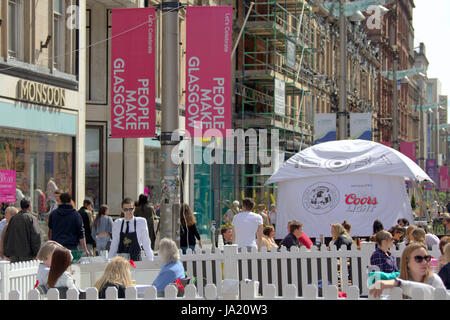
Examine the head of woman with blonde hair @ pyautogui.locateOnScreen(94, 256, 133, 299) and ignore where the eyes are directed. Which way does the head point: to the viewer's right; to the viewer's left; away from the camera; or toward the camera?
away from the camera

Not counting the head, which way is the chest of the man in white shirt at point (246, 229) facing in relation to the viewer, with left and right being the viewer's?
facing away from the viewer

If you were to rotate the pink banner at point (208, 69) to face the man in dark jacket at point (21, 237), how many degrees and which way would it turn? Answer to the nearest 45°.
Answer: approximately 45° to its right

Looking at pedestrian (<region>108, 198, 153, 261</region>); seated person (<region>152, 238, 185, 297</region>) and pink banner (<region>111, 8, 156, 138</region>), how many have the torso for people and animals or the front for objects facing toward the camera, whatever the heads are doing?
2

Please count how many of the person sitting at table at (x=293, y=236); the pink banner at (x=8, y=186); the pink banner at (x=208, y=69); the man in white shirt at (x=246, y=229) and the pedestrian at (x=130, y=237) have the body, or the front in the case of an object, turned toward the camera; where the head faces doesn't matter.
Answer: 3

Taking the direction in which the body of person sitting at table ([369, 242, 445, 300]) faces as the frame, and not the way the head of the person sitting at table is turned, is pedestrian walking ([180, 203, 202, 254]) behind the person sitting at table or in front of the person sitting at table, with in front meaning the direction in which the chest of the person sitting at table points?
behind

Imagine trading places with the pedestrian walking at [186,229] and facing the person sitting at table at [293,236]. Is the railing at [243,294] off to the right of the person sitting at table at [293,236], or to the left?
right
